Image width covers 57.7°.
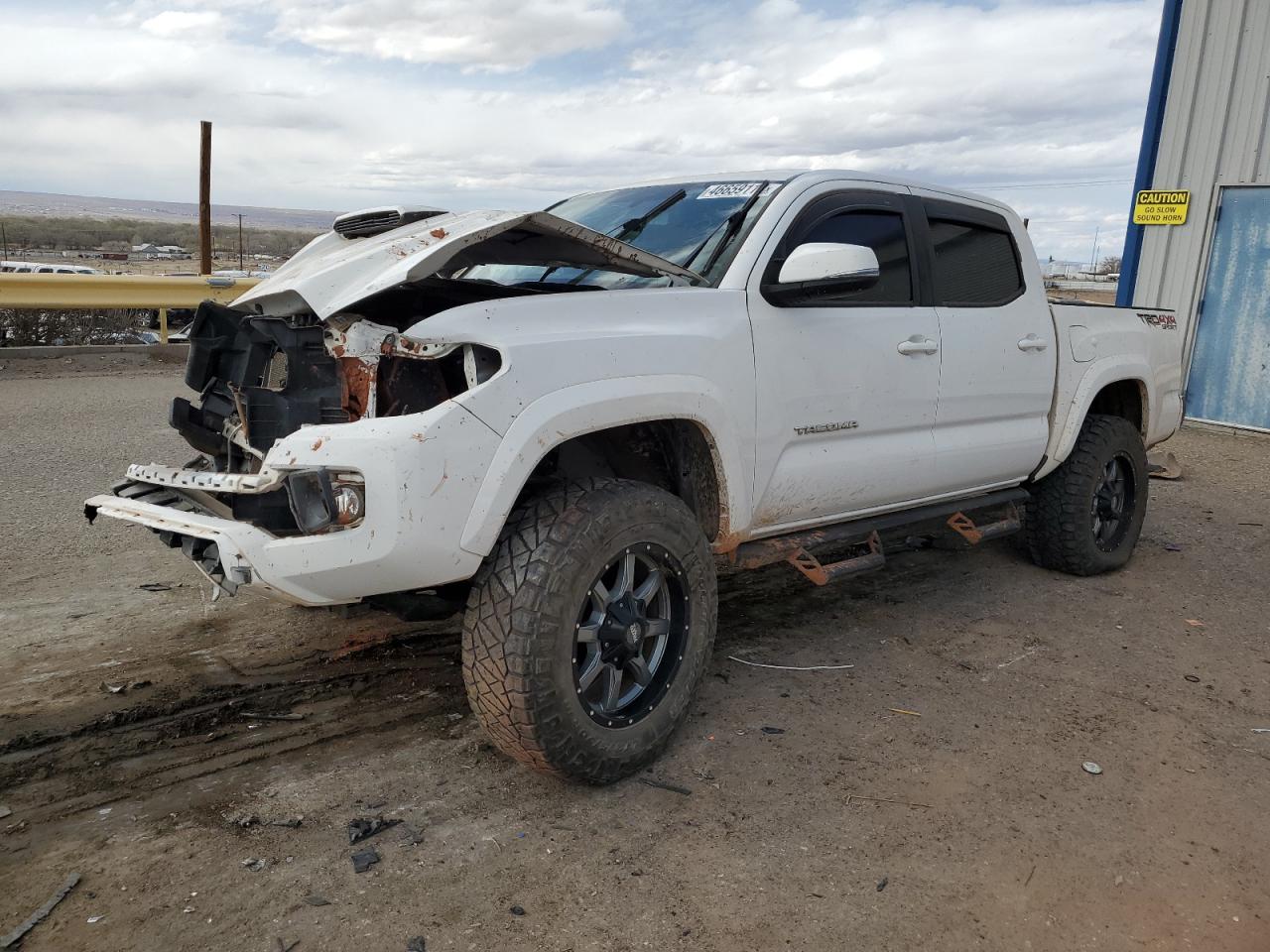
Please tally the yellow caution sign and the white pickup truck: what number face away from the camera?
0

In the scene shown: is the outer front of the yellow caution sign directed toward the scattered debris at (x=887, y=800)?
yes

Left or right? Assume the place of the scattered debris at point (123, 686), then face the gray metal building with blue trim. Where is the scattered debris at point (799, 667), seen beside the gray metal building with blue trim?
right

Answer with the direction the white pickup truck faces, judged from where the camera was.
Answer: facing the viewer and to the left of the viewer

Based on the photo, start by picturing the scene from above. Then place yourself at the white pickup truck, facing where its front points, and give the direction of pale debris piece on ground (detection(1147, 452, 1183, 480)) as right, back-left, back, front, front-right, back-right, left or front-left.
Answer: back

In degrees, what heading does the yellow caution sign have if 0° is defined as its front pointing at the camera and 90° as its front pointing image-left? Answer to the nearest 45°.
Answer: approximately 0°

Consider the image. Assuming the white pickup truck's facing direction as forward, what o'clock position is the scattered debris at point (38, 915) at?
The scattered debris is roughly at 12 o'clock from the white pickup truck.

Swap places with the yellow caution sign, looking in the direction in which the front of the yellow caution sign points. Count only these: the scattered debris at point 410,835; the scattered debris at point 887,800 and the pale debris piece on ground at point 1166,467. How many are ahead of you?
3

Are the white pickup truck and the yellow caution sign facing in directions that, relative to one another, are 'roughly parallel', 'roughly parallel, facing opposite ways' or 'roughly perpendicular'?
roughly parallel

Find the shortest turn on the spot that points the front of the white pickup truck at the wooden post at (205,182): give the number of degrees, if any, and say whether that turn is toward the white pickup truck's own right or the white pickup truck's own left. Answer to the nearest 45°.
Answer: approximately 90° to the white pickup truck's own right

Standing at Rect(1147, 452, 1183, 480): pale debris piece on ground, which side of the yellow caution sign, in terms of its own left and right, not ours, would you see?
front

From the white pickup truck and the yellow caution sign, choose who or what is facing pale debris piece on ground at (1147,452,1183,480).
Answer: the yellow caution sign

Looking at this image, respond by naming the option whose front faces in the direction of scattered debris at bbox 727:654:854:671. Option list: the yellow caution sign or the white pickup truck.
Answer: the yellow caution sign

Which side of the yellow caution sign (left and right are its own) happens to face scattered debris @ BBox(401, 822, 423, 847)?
front

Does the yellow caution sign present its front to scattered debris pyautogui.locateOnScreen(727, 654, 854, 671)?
yes

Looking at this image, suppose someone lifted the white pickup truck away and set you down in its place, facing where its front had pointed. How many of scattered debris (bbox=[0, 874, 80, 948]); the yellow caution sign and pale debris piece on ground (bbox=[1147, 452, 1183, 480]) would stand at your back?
2

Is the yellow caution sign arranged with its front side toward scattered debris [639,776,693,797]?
yes
